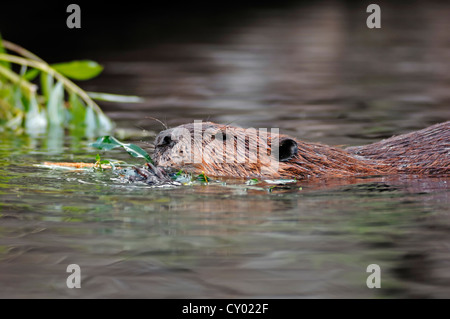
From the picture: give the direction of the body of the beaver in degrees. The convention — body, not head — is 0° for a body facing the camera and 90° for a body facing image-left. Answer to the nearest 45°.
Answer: approximately 90°
